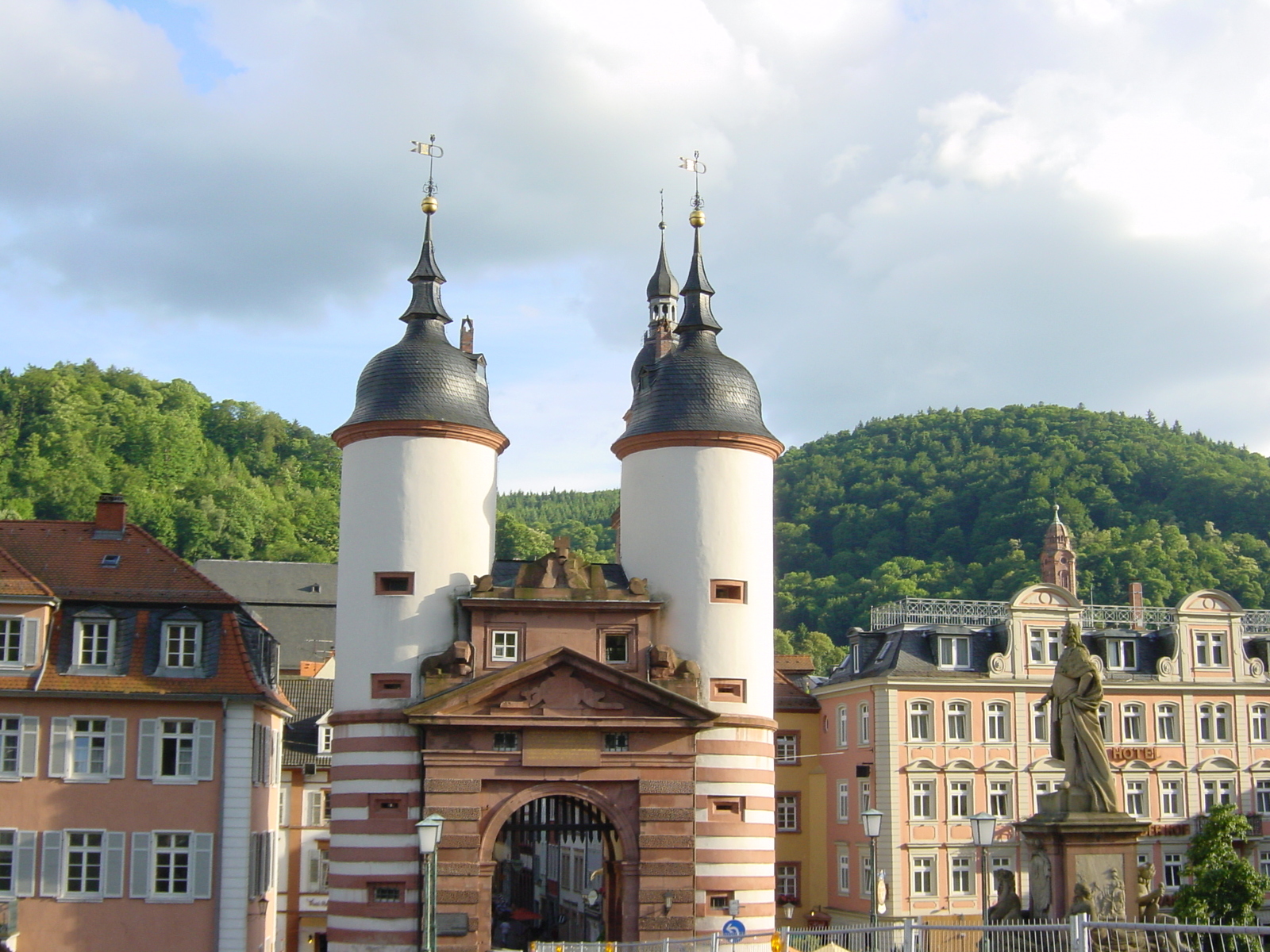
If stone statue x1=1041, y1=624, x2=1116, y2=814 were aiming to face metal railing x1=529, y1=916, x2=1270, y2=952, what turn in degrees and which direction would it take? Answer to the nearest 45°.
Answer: approximately 45° to its left

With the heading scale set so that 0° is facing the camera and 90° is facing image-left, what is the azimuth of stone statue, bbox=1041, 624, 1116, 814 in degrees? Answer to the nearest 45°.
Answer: approximately 45°

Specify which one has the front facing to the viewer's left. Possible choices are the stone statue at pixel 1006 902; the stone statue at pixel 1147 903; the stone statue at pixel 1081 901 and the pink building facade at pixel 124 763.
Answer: the stone statue at pixel 1006 902

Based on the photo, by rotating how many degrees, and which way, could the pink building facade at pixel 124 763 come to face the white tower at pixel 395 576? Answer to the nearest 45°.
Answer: approximately 90° to its left

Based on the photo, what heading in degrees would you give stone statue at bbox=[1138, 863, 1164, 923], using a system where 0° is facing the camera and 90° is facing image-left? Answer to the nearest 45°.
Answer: approximately 270°

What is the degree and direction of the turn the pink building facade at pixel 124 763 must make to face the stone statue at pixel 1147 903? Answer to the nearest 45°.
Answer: approximately 45° to its left

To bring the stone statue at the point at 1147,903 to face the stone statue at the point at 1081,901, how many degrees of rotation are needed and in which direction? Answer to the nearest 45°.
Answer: approximately 135° to its right
